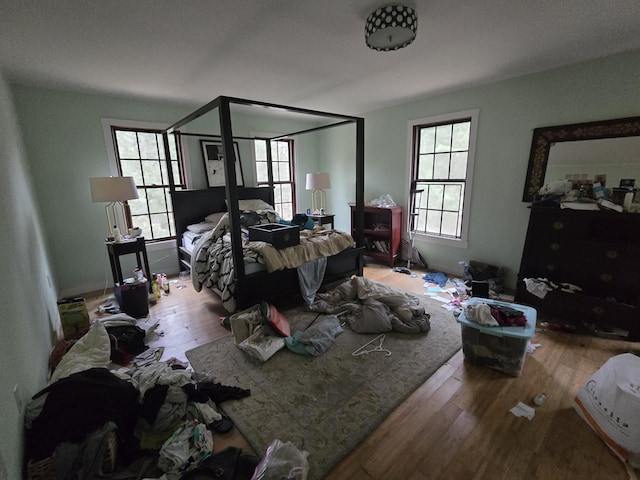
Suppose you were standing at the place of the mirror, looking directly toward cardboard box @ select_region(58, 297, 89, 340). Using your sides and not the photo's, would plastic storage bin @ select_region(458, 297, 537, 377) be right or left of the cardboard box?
left

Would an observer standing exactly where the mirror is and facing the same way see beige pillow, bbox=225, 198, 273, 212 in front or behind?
in front

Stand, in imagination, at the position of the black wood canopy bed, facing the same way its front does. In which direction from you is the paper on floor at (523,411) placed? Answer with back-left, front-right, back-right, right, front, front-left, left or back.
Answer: front

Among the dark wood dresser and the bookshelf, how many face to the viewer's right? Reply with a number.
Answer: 0

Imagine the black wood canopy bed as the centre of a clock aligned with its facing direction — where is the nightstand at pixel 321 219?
The nightstand is roughly at 9 o'clock from the black wood canopy bed.

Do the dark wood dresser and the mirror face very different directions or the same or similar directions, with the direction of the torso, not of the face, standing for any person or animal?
same or similar directions

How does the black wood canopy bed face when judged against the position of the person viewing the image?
facing the viewer and to the right of the viewer

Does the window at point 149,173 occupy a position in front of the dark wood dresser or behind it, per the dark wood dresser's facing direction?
in front

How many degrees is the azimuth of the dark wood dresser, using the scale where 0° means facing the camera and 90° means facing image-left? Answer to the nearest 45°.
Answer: approximately 45°

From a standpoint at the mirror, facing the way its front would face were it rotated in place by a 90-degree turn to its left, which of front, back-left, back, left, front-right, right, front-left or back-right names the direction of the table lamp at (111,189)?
right

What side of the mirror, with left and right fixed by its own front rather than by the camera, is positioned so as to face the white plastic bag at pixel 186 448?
front

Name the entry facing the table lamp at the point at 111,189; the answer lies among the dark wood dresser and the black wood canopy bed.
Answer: the dark wood dresser

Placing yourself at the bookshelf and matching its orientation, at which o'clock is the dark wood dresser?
The dark wood dresser is roughly at 9 o'clock from the bookshelf.

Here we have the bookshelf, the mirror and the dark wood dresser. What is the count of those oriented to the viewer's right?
0

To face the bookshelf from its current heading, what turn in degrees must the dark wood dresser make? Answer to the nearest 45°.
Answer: approximately 45° to its right

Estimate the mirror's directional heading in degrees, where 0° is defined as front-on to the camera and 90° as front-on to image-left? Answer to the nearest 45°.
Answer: approximately 45°

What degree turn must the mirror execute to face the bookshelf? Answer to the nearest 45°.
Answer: approximately 45° to its right
